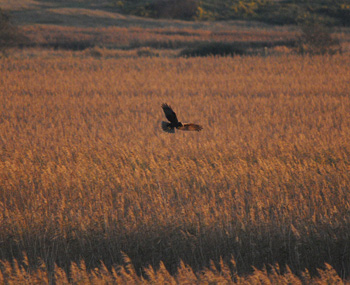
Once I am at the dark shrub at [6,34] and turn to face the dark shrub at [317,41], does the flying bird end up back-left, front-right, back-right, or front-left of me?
front-right

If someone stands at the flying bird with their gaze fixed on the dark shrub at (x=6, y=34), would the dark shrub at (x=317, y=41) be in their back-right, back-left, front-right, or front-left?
front-right

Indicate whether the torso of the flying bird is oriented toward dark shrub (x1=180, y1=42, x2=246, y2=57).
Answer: no
